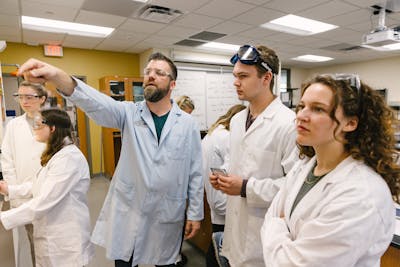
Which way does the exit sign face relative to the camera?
toward the camera

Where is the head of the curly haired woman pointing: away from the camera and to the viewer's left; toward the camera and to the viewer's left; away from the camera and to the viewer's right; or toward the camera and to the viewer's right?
toward the camera and to the viewer's left

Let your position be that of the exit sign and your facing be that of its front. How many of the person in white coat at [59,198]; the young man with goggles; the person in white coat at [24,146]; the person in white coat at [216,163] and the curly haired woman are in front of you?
5

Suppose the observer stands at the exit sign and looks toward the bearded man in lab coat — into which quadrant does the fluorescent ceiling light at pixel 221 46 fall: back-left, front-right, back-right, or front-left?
front-left

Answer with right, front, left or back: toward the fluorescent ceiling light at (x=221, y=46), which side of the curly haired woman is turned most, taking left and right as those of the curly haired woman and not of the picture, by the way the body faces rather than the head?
right

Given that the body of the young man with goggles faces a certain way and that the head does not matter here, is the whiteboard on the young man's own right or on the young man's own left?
on the young man's own right
